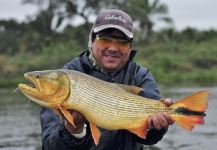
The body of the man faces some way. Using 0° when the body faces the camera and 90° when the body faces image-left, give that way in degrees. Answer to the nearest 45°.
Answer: approximately 0°

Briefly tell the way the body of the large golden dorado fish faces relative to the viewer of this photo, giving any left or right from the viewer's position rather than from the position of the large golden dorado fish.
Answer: facing to the left of the viewer
